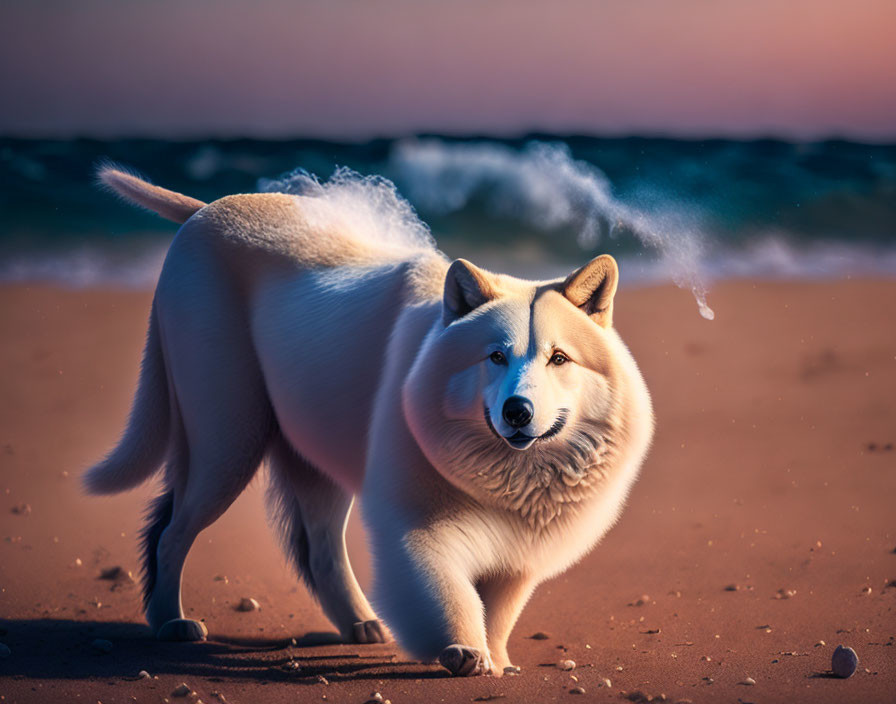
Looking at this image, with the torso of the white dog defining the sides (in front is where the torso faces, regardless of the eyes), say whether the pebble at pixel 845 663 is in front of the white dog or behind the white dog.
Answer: in front

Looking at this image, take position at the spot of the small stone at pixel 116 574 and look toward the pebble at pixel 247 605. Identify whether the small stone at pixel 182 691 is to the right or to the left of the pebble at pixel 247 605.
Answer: right

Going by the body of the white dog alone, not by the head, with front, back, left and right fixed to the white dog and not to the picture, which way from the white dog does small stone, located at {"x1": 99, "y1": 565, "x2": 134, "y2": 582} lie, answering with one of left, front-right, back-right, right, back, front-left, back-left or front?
back

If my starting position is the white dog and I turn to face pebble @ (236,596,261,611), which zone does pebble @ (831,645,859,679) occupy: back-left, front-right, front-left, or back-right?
back-right

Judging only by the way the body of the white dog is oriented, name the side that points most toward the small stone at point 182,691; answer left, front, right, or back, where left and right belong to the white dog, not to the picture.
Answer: right

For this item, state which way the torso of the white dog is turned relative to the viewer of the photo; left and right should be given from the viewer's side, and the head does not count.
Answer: facing the viewer and to the right of the viewer
